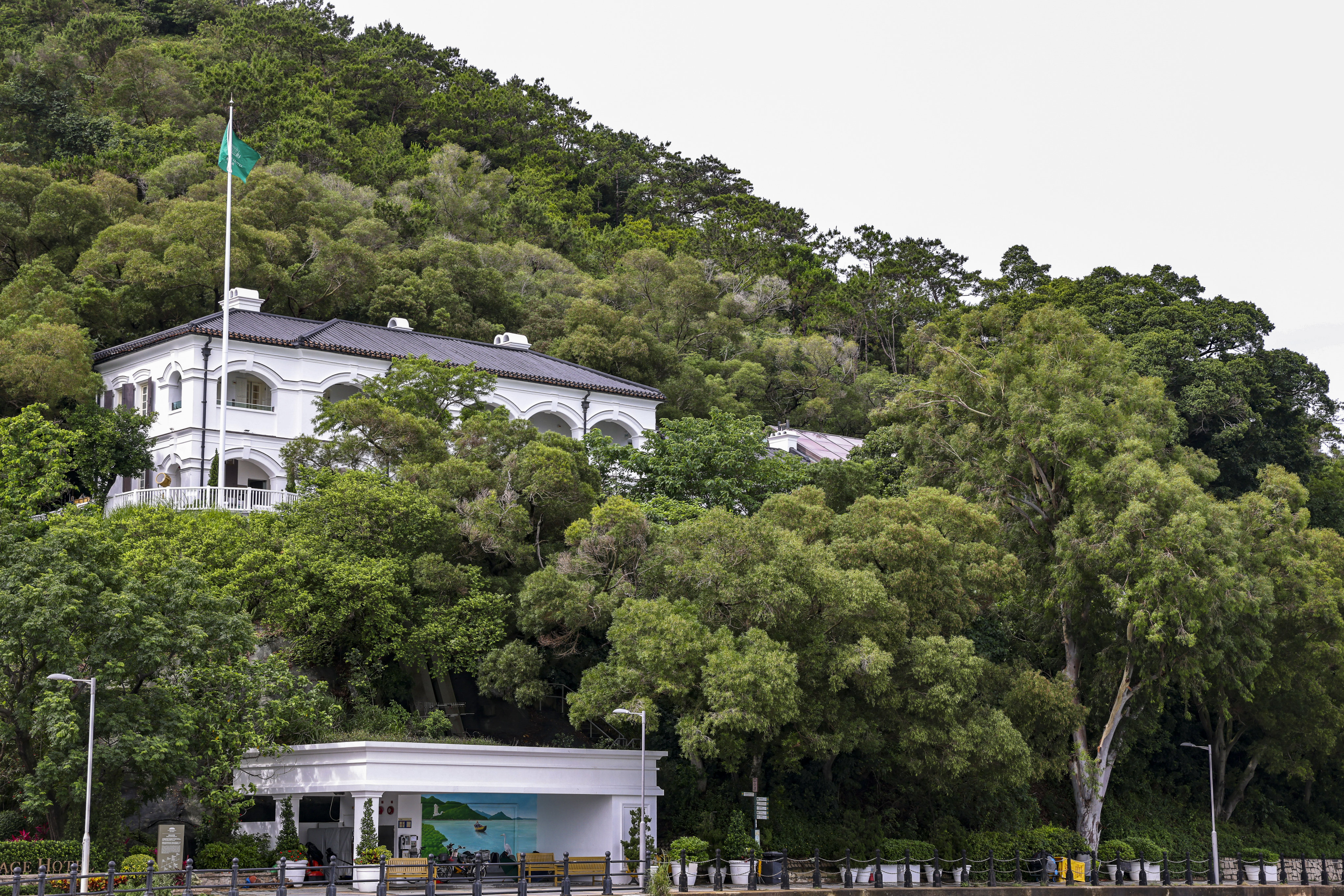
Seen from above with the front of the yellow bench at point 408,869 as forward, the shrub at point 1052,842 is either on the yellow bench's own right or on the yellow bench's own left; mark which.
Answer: on the yellow bench's own left

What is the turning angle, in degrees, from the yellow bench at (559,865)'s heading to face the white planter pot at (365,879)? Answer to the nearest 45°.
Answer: approximately 45° to its right

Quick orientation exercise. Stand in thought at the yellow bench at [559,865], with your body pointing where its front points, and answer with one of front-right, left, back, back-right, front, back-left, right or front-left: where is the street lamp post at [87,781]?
front-right

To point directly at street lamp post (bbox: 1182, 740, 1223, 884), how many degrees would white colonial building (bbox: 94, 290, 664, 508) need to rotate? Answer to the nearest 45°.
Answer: approximately 45° to its left

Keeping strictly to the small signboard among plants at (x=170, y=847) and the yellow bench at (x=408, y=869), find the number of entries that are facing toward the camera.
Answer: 2

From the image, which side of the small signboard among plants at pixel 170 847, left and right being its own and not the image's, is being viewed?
front

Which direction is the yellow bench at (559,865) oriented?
toward the camera

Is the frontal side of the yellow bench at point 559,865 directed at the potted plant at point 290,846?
no

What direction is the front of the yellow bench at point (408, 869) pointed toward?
toward the camera
